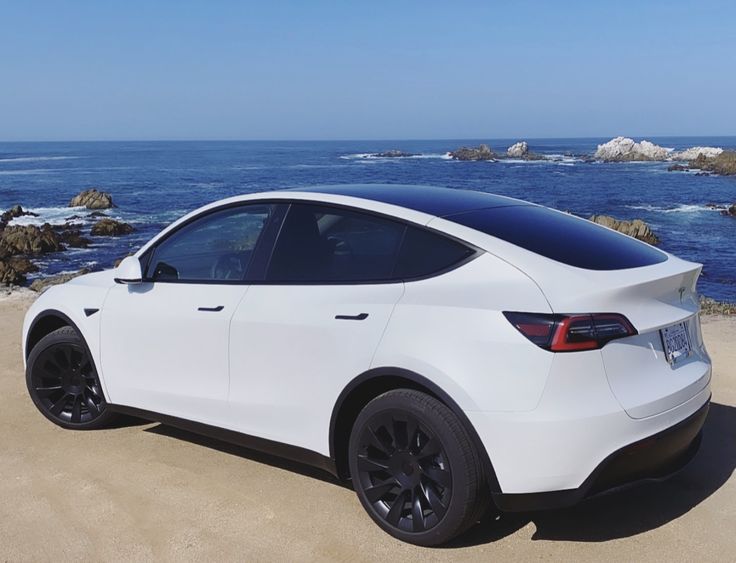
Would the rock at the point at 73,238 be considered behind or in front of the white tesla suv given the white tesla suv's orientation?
in front

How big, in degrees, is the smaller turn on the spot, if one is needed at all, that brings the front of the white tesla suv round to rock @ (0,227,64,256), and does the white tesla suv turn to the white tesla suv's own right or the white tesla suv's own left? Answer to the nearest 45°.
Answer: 0° — it already faces it

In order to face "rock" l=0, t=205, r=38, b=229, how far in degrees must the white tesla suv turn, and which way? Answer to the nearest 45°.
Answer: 0° — it already faces it

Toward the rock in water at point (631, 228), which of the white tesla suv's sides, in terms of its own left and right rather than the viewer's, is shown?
right

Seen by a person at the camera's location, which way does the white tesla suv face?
facing away from the viewer and to the left of the viewer

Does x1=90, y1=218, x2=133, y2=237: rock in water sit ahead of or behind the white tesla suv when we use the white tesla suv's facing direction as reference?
ahead

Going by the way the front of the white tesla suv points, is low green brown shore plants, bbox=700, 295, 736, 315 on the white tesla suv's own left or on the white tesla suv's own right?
on the white tesla suv's own right

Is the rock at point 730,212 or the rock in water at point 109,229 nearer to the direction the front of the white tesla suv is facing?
the rock in water

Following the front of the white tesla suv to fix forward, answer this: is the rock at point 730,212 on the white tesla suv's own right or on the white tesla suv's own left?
on the white tesla suv's own right

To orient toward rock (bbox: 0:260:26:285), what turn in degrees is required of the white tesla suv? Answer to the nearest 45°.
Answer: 0° — it already faces it
